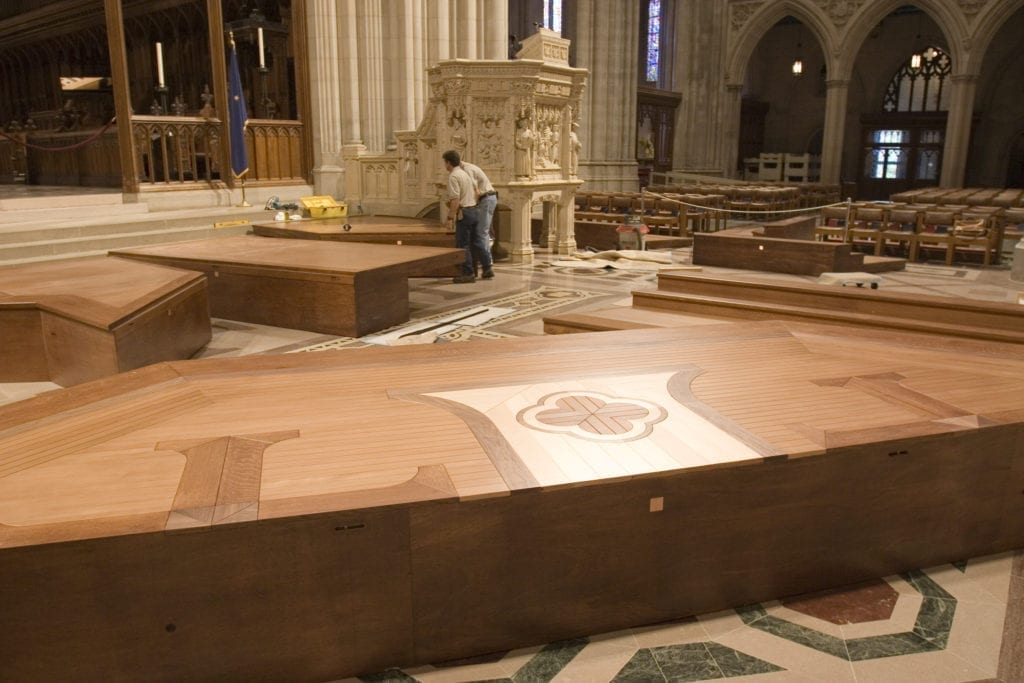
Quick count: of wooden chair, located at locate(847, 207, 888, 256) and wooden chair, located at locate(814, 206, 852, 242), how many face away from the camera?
0

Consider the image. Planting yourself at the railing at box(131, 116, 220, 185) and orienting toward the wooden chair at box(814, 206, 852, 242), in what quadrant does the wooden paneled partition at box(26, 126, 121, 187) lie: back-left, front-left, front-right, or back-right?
back-left

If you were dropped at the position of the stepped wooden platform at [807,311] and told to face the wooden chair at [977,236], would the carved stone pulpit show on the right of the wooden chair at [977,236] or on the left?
left

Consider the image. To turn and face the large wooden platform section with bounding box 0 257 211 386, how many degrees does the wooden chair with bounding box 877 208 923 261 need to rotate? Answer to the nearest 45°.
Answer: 0° — it already faces it

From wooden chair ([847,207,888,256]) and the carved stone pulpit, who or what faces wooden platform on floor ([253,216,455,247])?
the wooden chair

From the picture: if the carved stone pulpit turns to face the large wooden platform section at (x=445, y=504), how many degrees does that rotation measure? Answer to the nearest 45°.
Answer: approximately 45° to its right

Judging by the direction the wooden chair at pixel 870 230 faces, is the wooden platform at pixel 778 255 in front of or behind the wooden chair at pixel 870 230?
in front

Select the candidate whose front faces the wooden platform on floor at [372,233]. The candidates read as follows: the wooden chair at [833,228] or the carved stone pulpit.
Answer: the wooden chair

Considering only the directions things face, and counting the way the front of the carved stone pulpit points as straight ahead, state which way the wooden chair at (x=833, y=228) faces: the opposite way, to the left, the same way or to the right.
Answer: to the right

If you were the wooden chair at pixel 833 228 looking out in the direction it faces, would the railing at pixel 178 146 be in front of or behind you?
in front

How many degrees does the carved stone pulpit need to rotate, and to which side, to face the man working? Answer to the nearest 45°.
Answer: approximately 45° to its right

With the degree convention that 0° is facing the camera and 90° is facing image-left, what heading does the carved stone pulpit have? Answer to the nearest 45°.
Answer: approximately 315°

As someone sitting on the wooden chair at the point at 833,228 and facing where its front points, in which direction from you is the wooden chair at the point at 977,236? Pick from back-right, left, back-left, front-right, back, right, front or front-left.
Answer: back-left

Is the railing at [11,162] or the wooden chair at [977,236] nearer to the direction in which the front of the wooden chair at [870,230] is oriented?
the railing

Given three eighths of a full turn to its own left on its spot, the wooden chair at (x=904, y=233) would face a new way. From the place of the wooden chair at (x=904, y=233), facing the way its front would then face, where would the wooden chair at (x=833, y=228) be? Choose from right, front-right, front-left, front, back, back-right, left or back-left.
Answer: back
